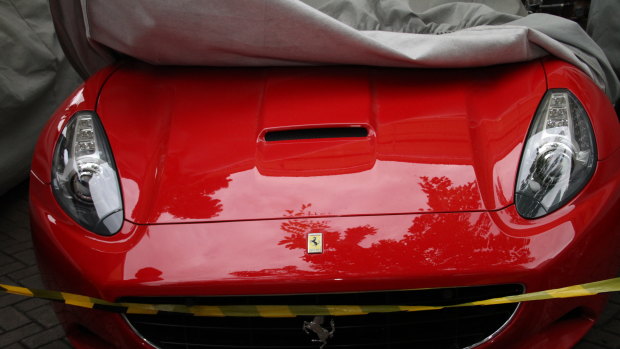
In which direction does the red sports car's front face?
toward the camera

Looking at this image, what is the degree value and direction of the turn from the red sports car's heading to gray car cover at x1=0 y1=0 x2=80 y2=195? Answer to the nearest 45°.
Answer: approximately 135° to its right
